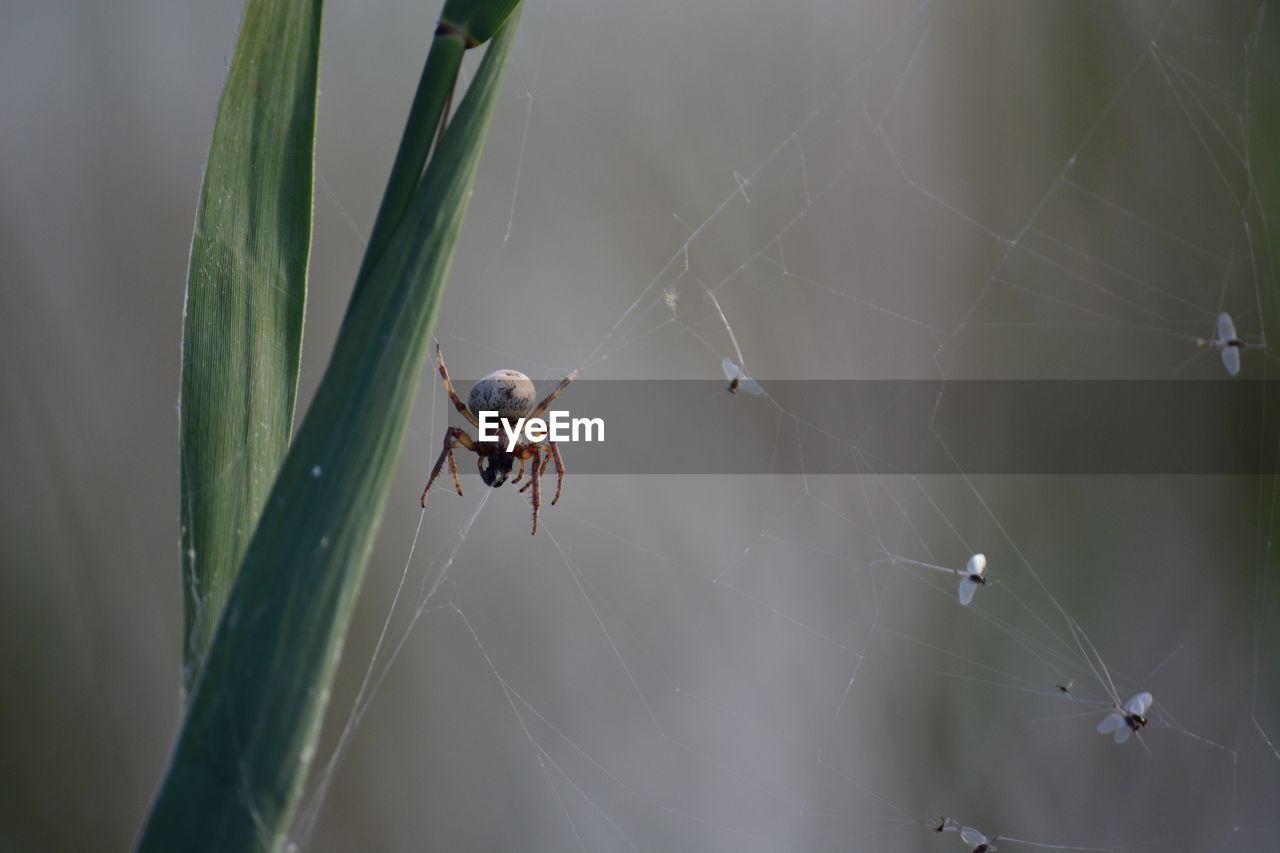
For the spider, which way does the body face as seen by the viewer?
toward the camera
